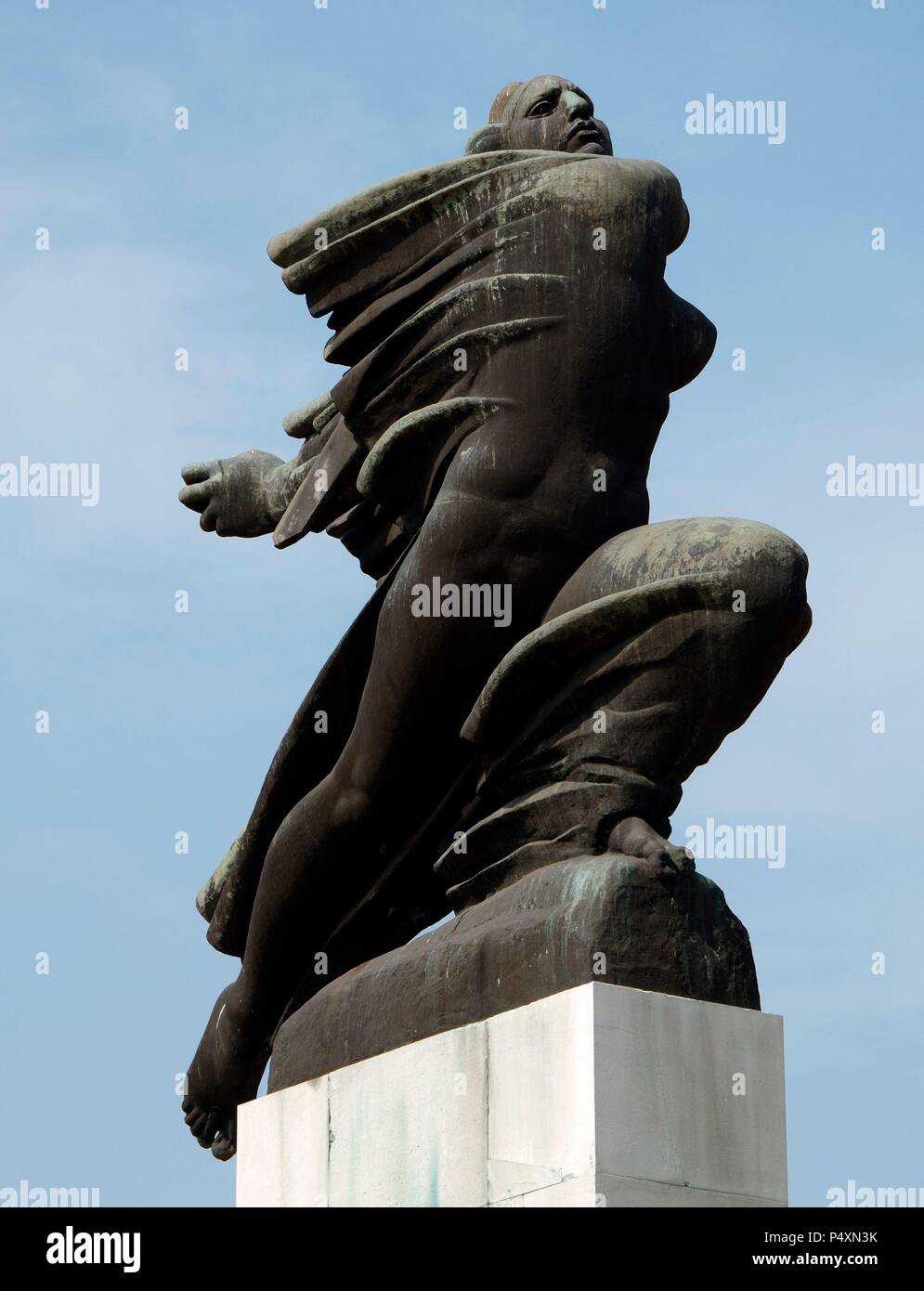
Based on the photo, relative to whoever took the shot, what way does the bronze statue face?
facing the viewer and to the right of the viewer
